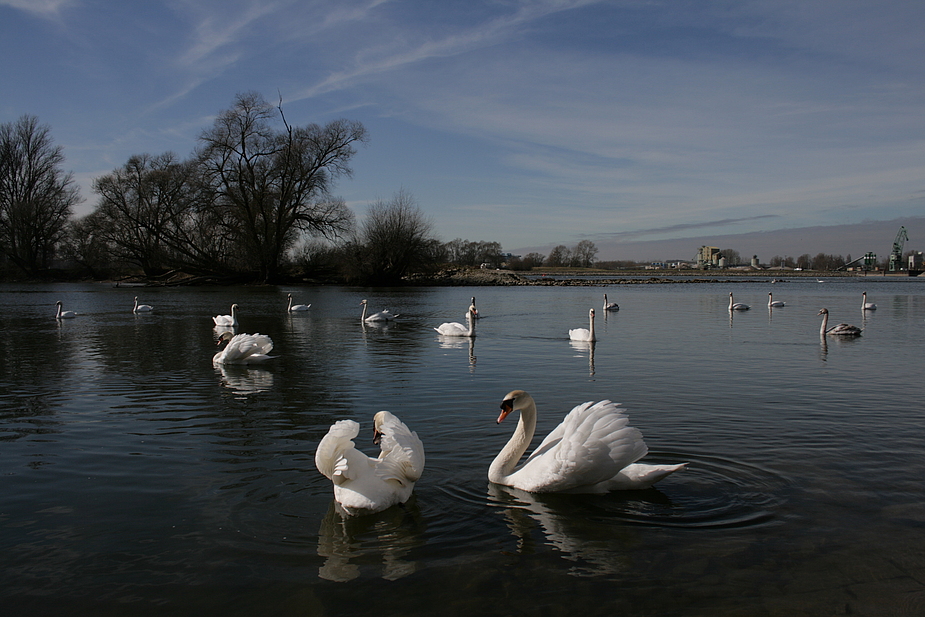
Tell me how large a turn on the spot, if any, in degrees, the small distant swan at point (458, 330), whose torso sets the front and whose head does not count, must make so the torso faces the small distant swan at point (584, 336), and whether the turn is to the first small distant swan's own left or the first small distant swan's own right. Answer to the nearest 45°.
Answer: approximately 45° to the first small distant swan's own right

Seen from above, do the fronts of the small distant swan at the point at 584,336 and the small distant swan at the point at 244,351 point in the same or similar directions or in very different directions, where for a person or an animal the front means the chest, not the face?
very different directions

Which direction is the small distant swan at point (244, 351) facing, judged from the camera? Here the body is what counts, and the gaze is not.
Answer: to the viewer's left

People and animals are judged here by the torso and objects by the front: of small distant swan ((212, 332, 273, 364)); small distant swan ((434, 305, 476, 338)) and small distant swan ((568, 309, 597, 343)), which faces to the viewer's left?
small distant swan ((212, 332, 273, 364))

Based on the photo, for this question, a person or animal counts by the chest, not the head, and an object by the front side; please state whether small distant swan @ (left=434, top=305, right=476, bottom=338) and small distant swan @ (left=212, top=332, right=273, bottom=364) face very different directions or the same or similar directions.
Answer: very different directions

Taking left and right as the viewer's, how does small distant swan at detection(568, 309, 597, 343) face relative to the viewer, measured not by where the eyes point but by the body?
facing to the right of the viewer

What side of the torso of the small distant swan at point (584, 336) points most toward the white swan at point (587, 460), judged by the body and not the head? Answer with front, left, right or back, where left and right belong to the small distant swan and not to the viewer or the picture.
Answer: right

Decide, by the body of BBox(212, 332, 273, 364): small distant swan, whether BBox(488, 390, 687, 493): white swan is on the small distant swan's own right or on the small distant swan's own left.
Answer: on the small distant swan's own left

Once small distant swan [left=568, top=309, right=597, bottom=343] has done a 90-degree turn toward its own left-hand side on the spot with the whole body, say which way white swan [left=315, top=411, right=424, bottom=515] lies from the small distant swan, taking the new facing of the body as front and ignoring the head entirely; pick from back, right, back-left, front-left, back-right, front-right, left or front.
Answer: back

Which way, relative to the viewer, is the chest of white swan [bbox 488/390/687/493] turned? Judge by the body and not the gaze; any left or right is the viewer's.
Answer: facing to the left of the viewer

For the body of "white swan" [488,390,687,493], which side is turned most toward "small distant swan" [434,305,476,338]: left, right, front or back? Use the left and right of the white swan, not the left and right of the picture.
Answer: right

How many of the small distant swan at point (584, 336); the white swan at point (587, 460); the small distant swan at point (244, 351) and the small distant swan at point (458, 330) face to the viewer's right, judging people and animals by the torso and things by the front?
2

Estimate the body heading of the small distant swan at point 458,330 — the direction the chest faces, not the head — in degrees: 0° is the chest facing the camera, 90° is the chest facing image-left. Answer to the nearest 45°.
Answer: approximately 270°

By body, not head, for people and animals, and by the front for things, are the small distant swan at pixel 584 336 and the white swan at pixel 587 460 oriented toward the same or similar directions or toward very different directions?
very different directions

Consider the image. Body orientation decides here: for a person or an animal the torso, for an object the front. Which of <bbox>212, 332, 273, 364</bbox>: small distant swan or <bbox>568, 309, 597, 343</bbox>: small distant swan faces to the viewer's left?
<bbox>212, 332, 273, 364</bbox>: small distant swan

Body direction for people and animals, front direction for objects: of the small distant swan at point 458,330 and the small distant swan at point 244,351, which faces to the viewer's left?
the small distant swan at point 244,351
